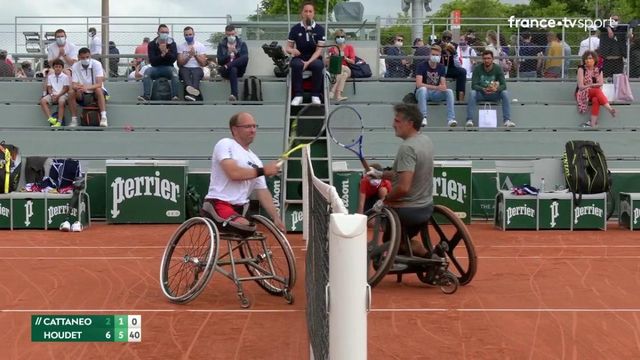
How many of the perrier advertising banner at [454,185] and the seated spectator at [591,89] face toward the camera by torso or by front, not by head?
2

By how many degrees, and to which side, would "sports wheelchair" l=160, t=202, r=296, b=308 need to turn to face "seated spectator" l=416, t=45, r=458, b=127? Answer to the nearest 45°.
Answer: approximately 135° to its left

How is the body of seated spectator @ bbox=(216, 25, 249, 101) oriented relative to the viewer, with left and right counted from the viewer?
facing the viewer

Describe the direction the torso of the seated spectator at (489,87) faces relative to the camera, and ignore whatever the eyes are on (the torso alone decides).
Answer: toward the camera

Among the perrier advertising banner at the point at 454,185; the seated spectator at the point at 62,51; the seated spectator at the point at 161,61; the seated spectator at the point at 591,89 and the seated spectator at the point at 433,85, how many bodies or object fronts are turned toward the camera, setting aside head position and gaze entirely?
5

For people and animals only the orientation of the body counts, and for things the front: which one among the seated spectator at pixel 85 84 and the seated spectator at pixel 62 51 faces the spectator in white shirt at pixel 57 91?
the seated spectator at pixel 62 51

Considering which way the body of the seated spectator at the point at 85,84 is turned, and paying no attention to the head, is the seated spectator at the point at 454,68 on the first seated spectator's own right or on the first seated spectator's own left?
on the first seated spectator's own left

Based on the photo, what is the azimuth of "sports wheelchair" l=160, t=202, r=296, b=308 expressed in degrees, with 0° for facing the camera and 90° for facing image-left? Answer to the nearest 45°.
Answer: approximately 315°

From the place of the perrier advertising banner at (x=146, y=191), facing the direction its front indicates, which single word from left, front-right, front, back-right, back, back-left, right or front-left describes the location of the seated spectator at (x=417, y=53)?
back-left

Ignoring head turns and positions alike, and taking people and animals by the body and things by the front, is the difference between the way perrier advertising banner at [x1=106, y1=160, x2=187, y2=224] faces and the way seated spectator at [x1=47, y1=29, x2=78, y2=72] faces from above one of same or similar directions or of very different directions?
same or similar directions

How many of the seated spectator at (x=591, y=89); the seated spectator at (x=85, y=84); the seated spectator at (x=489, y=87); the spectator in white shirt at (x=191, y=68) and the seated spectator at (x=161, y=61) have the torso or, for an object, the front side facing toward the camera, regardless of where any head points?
5

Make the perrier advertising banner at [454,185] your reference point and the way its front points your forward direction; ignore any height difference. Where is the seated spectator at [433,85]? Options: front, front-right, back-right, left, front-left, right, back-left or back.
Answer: back

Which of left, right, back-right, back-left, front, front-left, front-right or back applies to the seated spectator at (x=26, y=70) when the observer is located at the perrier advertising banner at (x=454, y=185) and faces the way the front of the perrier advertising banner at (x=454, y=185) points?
back-right

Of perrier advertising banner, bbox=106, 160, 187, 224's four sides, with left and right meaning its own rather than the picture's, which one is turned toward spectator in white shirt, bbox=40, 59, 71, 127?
back

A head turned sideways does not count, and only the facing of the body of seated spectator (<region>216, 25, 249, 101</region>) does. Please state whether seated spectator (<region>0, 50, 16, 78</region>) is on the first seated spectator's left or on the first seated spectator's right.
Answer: on the first seated spectator's right
